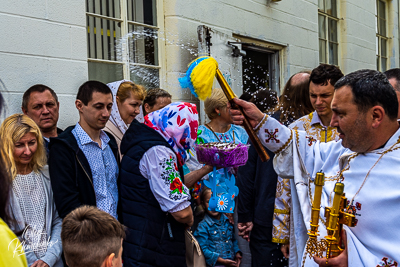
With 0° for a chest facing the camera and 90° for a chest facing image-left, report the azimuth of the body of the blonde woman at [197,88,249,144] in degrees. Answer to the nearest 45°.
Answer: approximately 315°

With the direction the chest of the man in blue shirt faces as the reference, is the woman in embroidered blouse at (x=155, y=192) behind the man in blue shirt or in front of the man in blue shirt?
in front

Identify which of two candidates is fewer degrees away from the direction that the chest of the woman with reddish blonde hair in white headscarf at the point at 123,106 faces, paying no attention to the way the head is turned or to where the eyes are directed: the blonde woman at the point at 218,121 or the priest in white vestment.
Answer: the priest in white vestment

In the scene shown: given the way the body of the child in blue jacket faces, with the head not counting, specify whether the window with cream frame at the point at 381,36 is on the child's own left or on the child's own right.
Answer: on the child's own left

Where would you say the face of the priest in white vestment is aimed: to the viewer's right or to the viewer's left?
to the viewer's left

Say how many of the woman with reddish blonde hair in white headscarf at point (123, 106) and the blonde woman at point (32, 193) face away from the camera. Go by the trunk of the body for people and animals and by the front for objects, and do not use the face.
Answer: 0

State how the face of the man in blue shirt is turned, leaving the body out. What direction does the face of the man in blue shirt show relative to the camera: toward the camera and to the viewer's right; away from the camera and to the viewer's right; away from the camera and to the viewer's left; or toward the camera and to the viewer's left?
toward the camera and to the viewer's right

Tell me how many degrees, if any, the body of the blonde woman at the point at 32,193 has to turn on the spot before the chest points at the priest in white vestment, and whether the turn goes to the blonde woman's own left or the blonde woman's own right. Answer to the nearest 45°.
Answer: approximately 45° to the blonde woman's own left

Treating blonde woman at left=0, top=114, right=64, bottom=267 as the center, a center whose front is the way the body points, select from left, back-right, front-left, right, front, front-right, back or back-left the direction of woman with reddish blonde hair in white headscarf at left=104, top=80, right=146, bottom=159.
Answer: back-left

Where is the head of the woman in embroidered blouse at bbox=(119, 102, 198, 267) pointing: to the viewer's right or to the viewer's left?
to the viewer's right

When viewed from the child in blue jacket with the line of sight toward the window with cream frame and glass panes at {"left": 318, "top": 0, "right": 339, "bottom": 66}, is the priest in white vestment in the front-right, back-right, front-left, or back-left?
back-right

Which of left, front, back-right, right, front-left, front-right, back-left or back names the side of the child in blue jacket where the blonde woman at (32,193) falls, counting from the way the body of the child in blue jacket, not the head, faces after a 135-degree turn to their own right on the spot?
front-left

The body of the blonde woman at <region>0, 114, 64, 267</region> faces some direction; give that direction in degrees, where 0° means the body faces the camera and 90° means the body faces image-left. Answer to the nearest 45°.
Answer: approximately 0°
